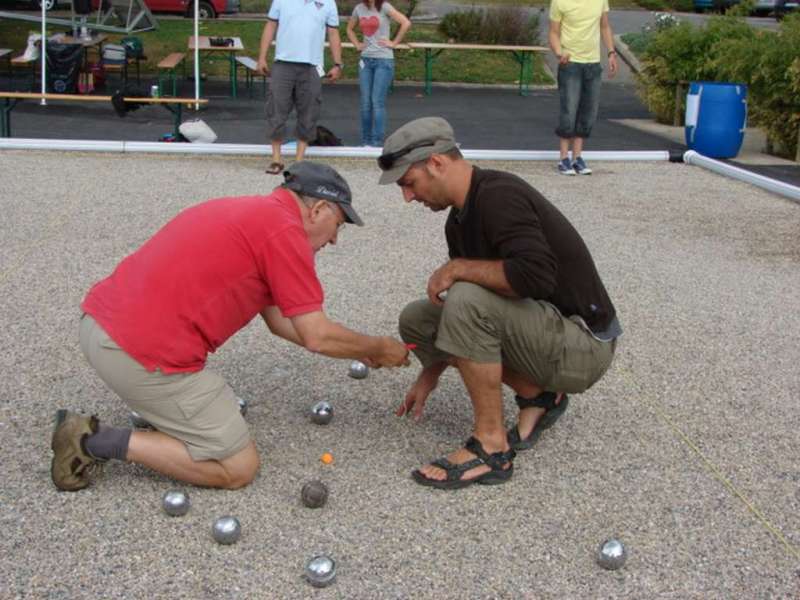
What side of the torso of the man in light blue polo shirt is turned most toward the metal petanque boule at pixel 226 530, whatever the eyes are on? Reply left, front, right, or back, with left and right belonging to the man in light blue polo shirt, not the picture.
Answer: front

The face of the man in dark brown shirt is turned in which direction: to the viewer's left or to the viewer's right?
to the viewer's left

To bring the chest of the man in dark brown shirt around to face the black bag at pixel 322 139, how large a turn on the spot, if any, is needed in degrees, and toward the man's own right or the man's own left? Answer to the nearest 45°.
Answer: approximately 90° to the man's own right

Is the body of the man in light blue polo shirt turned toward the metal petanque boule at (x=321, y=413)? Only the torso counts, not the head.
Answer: yes

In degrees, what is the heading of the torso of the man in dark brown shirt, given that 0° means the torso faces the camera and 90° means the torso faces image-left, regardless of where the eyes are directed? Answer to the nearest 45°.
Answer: approximately 90°

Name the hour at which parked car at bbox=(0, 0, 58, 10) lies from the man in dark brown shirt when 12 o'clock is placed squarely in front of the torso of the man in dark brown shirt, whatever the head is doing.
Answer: The parked car is roughly at 2 o'clock from the man in dark brown shirt.

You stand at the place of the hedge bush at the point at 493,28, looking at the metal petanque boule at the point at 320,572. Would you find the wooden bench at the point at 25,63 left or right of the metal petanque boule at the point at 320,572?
right

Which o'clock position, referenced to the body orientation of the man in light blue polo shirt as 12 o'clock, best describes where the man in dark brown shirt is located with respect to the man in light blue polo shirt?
The man in dark brown shirt is roughly at 12 o'clock from the man in light blue polo shirt.

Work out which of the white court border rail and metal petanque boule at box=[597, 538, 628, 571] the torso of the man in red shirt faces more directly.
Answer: the metal petanque boule

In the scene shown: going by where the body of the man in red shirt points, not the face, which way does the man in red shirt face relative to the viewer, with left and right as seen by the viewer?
facing to the right of the viewer

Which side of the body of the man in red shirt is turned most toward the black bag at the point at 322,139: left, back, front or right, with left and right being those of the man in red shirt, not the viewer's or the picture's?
left

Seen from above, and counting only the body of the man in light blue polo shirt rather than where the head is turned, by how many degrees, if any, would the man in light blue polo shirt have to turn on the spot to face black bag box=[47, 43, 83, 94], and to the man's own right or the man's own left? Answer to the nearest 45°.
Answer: approximately 135° to the man's own right

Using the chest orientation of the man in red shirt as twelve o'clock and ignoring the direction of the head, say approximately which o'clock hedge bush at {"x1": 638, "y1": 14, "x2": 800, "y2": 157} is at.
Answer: The hedge bush is roughly at 10 o'clock from the man in red shirt.

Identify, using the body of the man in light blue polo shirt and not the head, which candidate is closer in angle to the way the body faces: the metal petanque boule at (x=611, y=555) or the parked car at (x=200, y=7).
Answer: the metal petanque boule

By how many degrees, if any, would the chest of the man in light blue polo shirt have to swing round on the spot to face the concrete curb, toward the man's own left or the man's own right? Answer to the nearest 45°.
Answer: approximately 135° to the man's own left

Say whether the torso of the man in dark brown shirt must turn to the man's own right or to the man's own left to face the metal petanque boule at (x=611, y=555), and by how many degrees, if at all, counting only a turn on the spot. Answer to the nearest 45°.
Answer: approximately 135° to the man's own left

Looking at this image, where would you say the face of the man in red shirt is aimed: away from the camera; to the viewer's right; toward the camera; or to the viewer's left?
to the viewer's right
